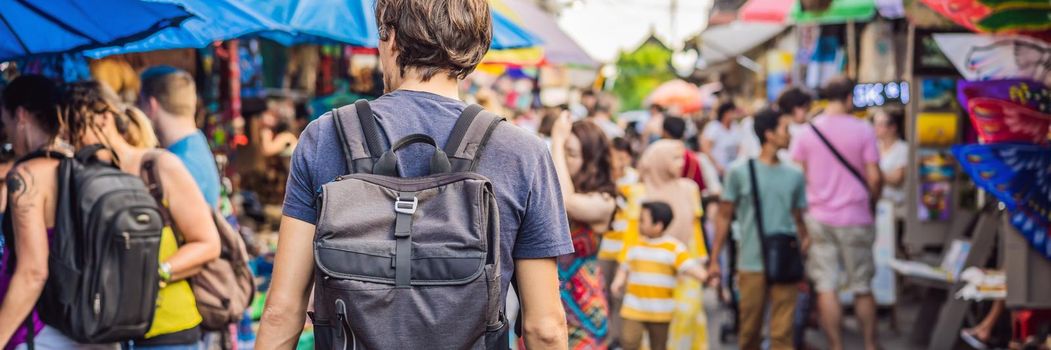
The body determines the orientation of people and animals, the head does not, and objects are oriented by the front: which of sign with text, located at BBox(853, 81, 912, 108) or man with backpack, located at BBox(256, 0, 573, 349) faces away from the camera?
the man with backpack

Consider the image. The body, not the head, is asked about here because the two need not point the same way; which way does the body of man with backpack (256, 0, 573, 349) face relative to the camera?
away from the camera

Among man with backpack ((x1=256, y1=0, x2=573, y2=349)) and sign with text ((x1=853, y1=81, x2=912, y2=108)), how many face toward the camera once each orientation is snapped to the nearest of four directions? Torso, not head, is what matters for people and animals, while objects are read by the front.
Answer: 1

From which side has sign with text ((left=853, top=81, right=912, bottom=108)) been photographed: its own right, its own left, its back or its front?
front
